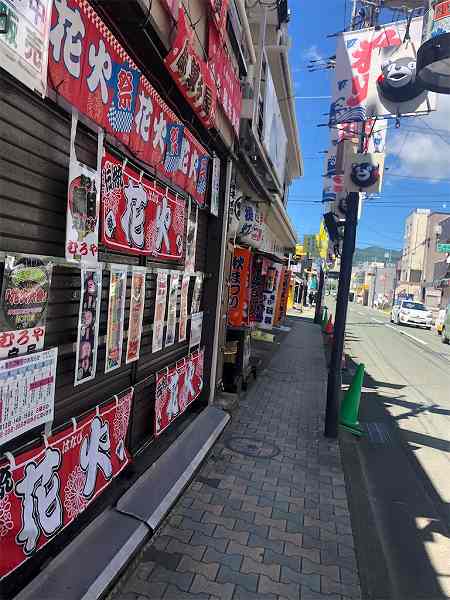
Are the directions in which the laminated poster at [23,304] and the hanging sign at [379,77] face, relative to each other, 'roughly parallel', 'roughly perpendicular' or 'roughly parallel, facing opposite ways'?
roughly perpendicular

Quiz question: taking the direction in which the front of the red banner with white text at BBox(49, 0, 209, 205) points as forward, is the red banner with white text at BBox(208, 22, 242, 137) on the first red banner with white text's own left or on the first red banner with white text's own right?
on the first red banner with white text's own left

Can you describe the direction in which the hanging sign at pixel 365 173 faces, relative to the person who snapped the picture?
facing the viewer

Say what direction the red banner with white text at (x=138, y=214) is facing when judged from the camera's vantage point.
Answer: facing the viewer and to the right of the viewer

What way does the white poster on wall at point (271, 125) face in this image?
to the viewer's right

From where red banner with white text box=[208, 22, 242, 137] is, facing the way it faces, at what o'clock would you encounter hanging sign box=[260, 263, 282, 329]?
The hanging sign is roughly at 8 o'clock from the red banner with white text.

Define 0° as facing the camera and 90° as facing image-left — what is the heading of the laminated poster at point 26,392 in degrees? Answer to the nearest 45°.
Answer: approximately 315°

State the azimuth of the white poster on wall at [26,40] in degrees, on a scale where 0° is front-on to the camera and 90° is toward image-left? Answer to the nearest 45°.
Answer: approximately 315°
